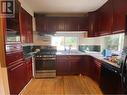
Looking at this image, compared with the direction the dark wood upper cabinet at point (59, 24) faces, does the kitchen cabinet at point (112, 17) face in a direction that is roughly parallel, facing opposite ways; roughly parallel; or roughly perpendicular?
roughly perpendicular

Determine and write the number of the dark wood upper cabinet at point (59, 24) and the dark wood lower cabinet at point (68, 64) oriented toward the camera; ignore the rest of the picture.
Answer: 2

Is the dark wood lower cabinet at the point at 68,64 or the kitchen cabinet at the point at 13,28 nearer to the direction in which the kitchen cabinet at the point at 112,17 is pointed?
the kitchen cabinet

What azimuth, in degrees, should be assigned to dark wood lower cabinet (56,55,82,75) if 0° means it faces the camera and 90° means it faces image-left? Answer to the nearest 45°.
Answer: approximately 0°

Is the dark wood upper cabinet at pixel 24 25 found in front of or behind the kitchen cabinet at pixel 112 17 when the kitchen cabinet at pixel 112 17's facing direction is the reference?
in front

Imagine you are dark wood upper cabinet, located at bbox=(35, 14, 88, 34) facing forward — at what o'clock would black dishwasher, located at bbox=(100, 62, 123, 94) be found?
The black dishwasher is roughly at 11 o'clock from the dark wood upper cabinet.

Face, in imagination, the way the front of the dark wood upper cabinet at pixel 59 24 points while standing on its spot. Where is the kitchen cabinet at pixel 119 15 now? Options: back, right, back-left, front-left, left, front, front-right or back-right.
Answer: front-left

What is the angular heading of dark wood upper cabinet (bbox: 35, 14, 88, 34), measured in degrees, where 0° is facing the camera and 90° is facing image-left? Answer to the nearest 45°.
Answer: approximately 0°

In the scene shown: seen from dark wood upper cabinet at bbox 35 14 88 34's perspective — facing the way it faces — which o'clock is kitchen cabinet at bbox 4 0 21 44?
The kitchen cabinet is roughly at 1 o'clock from the dark wood upper cabinet.
